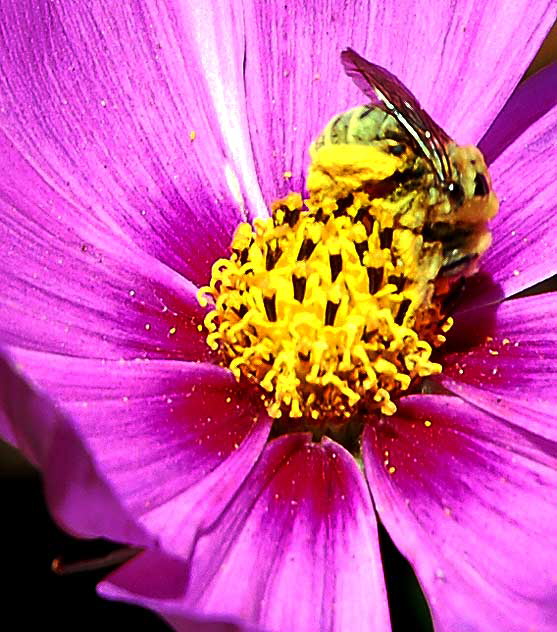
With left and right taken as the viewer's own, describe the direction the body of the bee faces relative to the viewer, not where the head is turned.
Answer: facing to the right of the viewer
